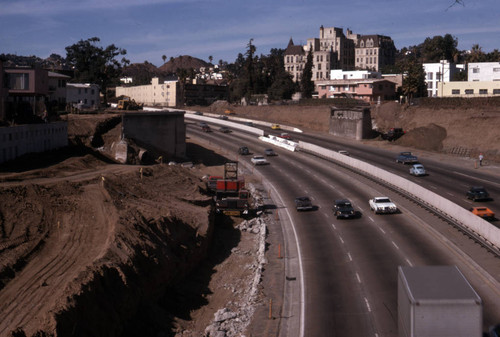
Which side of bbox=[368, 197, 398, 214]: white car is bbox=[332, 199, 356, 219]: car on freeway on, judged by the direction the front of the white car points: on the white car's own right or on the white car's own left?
on the white car's own right

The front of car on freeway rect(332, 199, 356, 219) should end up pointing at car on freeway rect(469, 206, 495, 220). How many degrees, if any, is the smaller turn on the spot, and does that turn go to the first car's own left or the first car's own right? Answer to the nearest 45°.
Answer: approximately 45° to the first car's own left

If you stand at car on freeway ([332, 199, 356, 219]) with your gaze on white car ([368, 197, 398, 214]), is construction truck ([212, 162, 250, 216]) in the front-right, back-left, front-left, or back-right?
back-left

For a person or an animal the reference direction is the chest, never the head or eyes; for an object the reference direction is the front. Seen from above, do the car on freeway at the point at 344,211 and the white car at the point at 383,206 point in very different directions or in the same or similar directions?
same or similar directions

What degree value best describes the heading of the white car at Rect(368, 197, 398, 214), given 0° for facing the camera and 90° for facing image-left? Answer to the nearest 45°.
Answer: approximately 315°

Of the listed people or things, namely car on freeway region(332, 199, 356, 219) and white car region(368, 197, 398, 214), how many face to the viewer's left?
0

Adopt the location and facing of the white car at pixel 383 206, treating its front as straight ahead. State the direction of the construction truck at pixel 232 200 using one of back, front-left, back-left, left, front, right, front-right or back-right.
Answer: back-right

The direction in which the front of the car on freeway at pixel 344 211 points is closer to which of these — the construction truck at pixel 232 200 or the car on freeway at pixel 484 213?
the car on freeway
